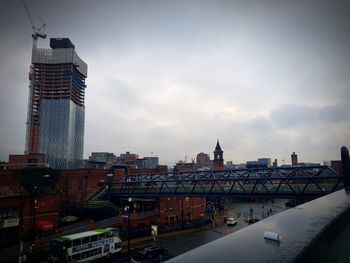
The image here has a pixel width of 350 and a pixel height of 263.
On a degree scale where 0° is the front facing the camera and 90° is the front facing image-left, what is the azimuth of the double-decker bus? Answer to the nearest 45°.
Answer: approximately 225°

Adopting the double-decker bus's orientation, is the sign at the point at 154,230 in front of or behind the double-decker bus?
in front

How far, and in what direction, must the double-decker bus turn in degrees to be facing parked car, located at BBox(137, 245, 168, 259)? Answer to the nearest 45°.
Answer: approximately 45° to its right

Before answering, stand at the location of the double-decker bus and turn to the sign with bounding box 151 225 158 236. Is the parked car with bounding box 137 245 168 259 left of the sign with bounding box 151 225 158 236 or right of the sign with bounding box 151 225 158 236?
right
